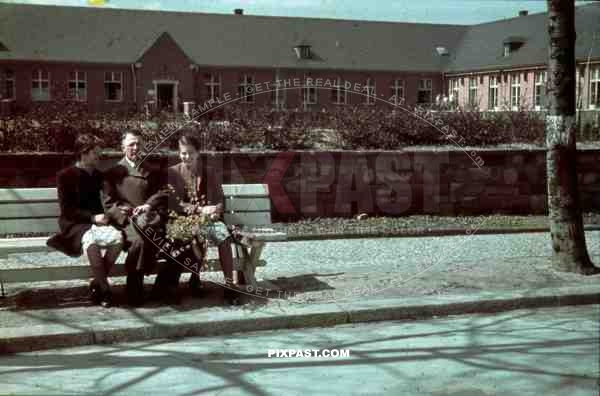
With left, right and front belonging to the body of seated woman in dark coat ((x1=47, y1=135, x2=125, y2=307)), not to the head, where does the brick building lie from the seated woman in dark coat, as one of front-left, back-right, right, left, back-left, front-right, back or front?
back-left

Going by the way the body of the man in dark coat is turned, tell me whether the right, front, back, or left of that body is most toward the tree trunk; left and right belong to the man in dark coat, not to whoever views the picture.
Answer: left

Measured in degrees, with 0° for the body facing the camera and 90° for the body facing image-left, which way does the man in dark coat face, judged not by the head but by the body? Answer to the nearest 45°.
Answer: approximately 0°

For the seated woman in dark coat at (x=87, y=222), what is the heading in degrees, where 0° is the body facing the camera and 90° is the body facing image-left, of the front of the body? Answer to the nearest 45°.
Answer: approximately 315°

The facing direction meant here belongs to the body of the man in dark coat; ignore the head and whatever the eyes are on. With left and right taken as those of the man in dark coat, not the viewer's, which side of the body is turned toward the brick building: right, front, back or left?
back
